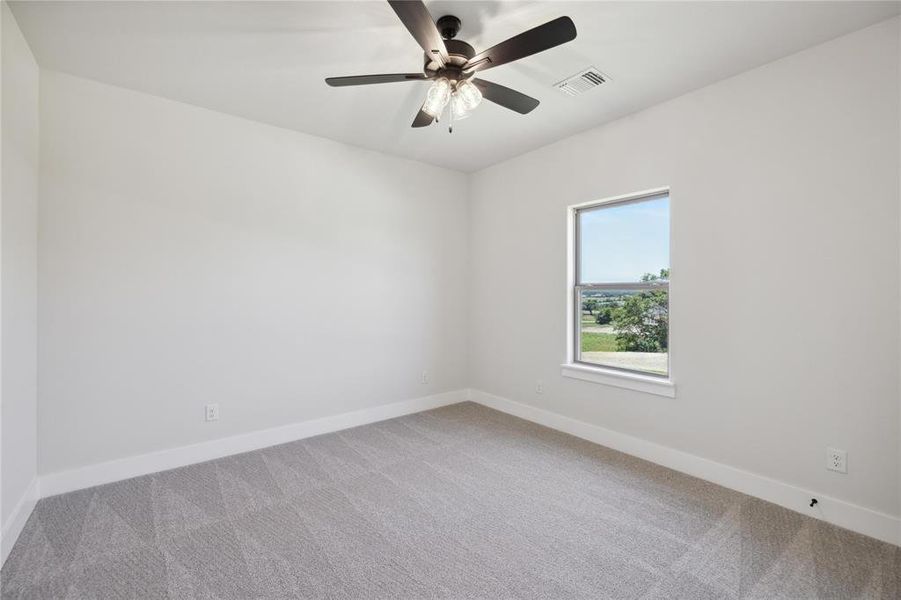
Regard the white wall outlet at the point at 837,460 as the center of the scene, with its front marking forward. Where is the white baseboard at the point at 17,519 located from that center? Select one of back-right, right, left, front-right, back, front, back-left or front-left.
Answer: front-right

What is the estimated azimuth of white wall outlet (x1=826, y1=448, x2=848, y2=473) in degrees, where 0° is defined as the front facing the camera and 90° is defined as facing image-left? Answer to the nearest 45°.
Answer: approximately 0°
